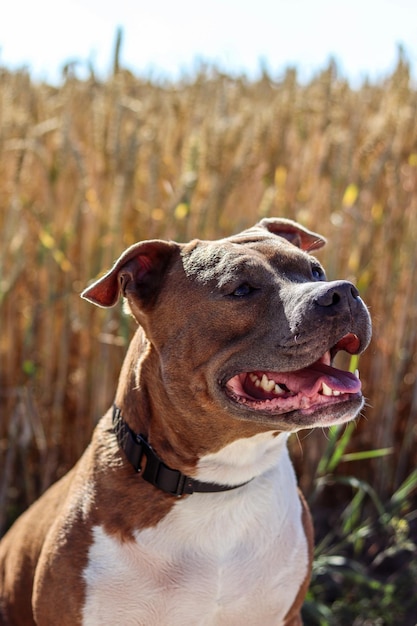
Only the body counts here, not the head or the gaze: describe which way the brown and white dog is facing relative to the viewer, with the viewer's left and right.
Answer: facing the viewer and to the right of the viewer
